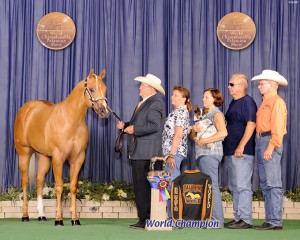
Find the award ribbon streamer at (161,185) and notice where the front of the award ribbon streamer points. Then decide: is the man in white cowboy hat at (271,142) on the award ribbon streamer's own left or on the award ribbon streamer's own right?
on the award ribbon streamer's own left

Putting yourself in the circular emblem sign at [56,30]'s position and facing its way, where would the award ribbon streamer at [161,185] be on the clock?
The award ribbon streamer is roughly at 11 o'clock from the circular emblem sign.

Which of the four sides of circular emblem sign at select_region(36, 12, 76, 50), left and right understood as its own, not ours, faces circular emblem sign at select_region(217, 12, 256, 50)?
left

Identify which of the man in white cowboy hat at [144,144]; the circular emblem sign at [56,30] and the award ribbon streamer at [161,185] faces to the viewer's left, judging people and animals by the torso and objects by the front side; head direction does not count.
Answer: the man in white cowboy hat

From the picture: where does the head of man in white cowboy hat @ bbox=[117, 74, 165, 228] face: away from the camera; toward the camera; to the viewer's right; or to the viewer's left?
to the viewer's left

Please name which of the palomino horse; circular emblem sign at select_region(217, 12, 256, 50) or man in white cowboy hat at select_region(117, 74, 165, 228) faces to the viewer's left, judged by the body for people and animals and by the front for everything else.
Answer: the man in white cowboy hat

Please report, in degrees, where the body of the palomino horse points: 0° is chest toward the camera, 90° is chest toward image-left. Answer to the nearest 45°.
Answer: approximately 315°

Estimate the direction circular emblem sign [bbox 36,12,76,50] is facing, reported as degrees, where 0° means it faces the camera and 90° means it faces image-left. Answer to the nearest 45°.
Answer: approximately 0°
